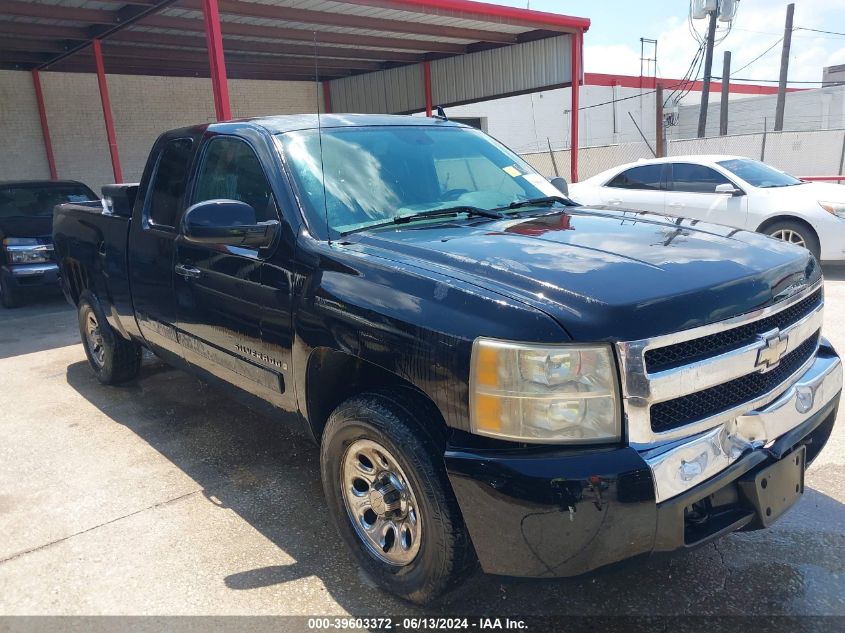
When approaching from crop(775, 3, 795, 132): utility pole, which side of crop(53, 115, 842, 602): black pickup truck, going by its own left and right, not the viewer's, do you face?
left

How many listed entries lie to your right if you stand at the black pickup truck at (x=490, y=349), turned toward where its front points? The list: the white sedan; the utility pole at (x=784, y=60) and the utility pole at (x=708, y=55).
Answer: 0

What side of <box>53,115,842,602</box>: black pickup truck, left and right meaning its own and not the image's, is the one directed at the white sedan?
left

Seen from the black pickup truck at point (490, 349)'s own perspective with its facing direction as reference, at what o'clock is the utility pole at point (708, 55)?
The utility pole is roughly at 8 o'clock from the black pickup truck.

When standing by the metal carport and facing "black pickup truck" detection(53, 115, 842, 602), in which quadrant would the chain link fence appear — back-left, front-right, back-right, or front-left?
back-left

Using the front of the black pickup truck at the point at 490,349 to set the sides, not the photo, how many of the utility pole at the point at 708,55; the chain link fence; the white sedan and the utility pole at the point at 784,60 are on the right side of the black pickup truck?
0

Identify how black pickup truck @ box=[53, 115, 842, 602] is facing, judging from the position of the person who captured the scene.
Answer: facing the viewer and to the right of the viewer

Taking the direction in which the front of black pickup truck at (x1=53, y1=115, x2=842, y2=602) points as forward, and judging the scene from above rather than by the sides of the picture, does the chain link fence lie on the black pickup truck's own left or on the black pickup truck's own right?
on the black pickup truck's own left

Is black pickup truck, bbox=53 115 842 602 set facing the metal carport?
no

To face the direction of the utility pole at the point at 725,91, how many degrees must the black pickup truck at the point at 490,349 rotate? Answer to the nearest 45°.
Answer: approximately 90° to its left

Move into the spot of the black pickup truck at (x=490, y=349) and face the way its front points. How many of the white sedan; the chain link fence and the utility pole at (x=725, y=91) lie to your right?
0
